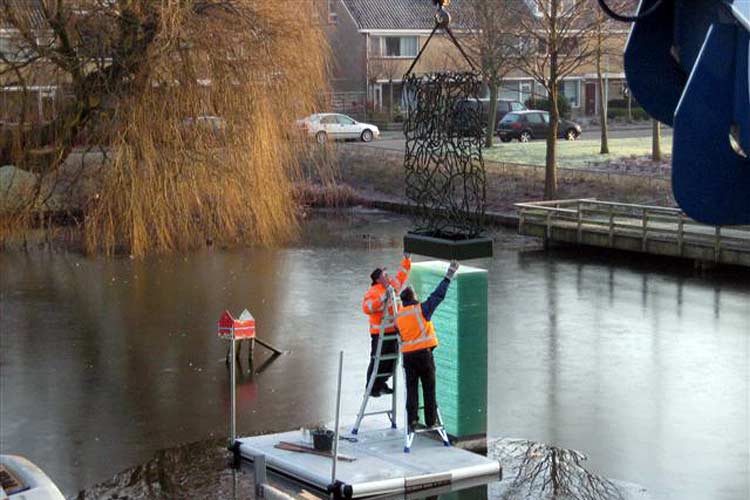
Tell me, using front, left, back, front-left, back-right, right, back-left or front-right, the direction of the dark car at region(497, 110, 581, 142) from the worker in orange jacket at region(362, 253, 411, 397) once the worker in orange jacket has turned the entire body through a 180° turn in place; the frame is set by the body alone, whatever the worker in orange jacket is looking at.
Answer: right

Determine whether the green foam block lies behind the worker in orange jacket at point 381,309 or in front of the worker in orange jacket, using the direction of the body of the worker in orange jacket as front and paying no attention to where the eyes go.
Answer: in front

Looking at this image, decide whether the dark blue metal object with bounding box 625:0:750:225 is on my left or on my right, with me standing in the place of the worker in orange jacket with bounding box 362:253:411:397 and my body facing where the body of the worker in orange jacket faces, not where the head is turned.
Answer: on my right

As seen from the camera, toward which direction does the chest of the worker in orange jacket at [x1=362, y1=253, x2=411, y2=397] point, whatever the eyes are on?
to the viewer's right

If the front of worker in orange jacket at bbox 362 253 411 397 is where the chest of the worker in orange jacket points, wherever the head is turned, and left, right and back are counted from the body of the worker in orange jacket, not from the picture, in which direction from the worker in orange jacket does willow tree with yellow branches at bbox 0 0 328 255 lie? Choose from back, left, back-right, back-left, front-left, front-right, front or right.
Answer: back-left

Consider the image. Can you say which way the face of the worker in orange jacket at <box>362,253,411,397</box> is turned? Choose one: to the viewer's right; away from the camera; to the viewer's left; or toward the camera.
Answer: to the viewer's right
